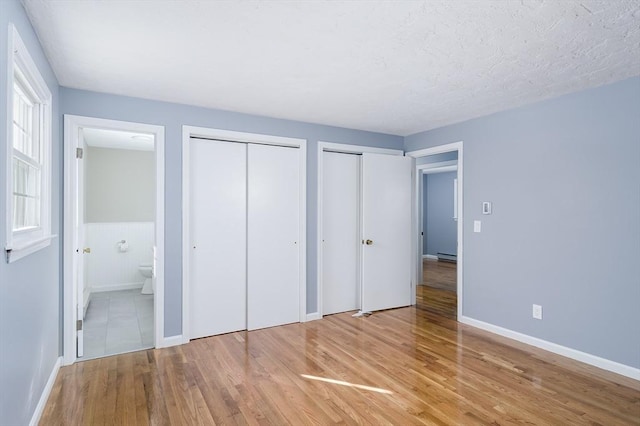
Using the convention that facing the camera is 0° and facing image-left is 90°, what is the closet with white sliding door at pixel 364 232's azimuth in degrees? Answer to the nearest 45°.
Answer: approximately 315°

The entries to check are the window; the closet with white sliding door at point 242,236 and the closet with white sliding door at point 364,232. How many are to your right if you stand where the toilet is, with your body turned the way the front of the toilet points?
0

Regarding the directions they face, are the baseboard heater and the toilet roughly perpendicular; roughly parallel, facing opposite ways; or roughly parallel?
roughly parallel

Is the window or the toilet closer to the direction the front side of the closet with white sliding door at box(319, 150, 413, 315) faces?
the window

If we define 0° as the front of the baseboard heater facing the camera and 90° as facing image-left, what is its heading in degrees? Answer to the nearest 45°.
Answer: approximately 45°

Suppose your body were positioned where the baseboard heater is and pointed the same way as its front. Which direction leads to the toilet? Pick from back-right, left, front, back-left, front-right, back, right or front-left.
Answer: front

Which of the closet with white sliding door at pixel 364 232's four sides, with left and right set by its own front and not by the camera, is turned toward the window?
right

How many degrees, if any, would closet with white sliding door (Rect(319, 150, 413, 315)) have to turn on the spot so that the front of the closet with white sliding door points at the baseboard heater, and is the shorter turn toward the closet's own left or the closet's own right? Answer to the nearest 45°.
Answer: approximately 90° to the closet's own left

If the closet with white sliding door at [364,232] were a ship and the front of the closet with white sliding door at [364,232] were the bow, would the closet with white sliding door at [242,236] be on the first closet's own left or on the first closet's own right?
on the first closet's own right

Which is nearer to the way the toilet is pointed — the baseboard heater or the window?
the window

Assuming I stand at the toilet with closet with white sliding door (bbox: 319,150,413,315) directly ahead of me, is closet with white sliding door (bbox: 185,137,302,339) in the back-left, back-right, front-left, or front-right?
front-right

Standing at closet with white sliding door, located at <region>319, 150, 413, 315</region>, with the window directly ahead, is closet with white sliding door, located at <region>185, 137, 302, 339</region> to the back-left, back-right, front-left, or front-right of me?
front-right
